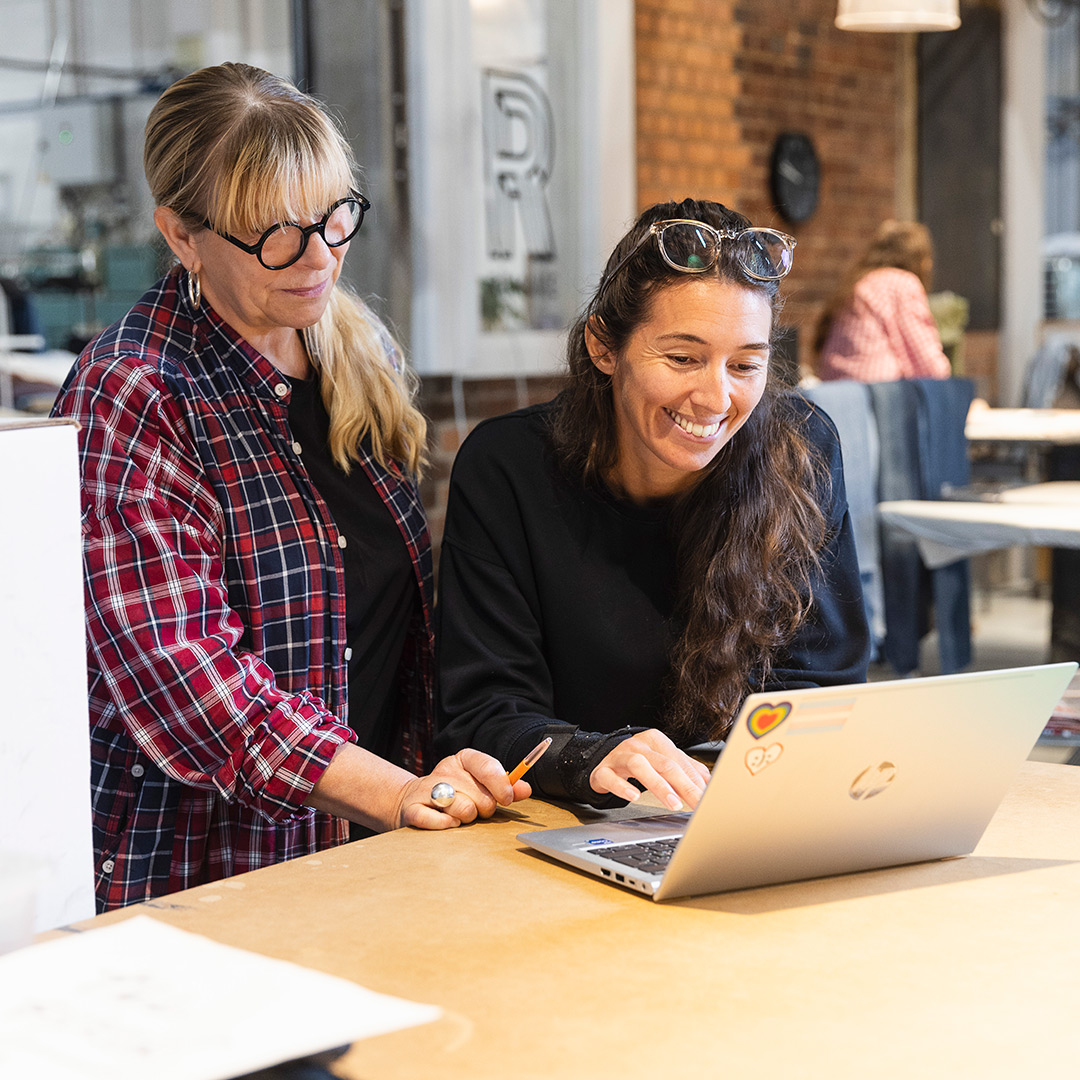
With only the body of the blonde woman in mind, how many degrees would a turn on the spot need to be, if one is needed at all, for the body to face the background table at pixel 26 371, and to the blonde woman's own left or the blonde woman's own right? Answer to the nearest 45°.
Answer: approximately 135° to the blonde woman's own left

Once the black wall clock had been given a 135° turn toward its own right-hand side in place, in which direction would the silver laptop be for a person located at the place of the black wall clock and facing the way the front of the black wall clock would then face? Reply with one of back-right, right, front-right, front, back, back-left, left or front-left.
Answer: left

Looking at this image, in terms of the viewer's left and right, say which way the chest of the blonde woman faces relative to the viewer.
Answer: facing the viewer and to the right of the viewer

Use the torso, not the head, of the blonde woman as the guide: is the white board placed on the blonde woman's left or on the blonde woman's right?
on the blonde woman's right

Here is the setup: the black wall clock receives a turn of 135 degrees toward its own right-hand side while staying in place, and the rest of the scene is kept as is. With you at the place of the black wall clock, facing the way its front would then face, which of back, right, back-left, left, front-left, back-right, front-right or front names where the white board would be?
left

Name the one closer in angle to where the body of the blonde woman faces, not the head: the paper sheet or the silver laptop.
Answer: the silver laptop

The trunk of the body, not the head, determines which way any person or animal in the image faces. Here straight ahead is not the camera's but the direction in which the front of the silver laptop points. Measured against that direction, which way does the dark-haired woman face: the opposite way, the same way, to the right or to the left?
the opposite way

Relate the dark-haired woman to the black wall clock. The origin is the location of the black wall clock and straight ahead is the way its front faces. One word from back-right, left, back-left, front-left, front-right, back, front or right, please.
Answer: front-right

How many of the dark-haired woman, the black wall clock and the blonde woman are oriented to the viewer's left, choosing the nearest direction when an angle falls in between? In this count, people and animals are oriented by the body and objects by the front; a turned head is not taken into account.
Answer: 0

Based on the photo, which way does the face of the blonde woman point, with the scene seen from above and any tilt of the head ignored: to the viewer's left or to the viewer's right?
to the viewer's right

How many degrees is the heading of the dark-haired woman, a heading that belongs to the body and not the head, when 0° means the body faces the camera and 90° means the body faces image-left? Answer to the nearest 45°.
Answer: approximately 315°

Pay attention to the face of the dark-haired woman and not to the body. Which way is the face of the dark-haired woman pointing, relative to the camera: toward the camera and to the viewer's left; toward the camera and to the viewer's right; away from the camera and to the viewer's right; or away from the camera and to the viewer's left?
toward the camera and to the viewer's right

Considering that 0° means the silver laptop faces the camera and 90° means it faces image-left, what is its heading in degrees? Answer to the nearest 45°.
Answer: approximately 135°

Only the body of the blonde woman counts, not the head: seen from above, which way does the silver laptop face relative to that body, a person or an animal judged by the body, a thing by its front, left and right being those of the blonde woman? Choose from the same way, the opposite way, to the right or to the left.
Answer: the opposite way
